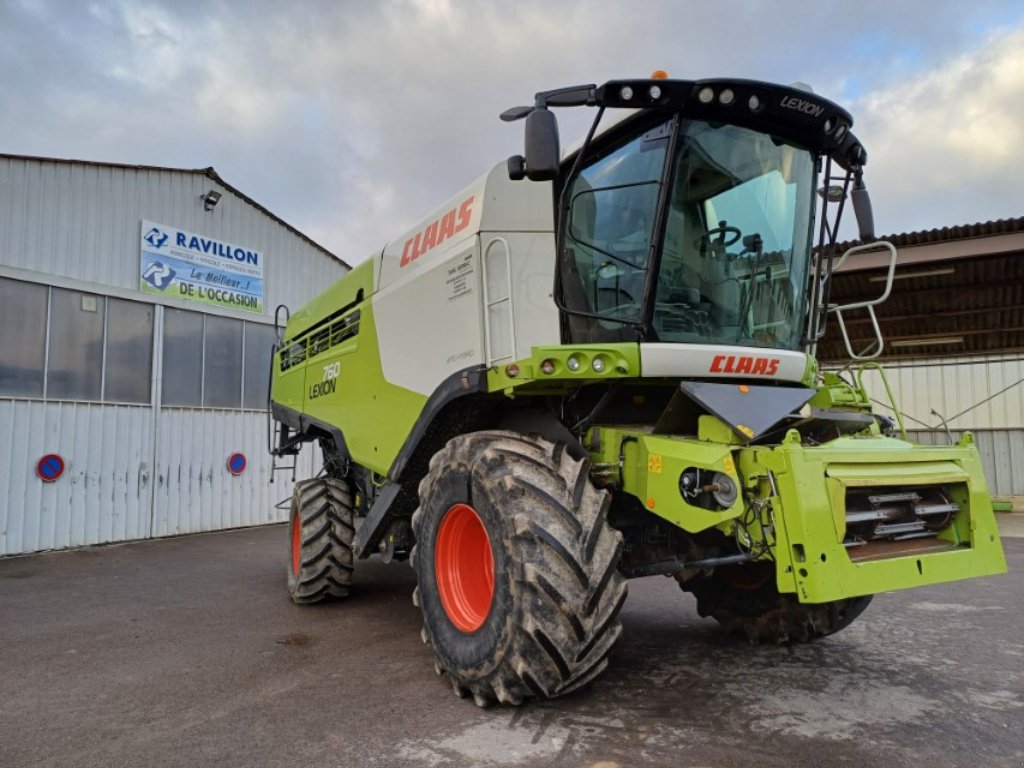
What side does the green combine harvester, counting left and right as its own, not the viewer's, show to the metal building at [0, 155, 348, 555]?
back

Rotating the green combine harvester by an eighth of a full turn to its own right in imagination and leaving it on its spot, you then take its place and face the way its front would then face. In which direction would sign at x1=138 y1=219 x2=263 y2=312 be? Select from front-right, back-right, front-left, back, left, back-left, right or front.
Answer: back-right

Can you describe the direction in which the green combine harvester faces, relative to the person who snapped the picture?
facing the viewer and to the right of the viewer

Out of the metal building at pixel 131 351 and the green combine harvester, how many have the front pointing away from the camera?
0
